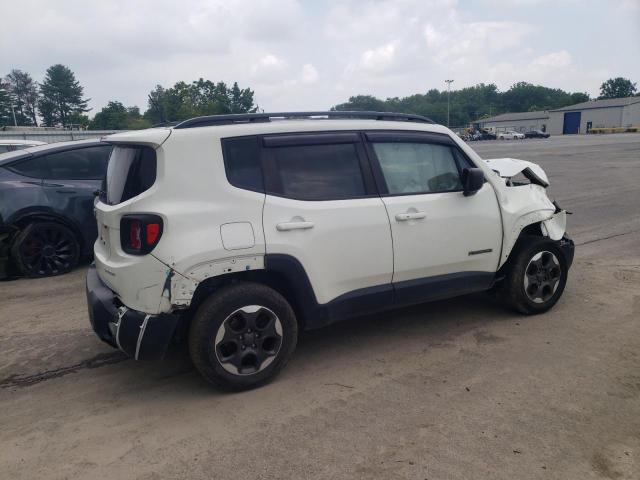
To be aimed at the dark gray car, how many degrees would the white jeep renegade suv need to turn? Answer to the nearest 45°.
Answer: approximately 90° to its left

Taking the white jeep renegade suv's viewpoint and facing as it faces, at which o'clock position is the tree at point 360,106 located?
The tree is roughly at 11 o'clock from the white jeep renegade suv.

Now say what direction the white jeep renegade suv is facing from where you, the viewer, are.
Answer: facing away from the viewer and to the right of the viewer

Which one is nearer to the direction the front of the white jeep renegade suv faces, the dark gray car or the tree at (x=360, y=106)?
the tree
